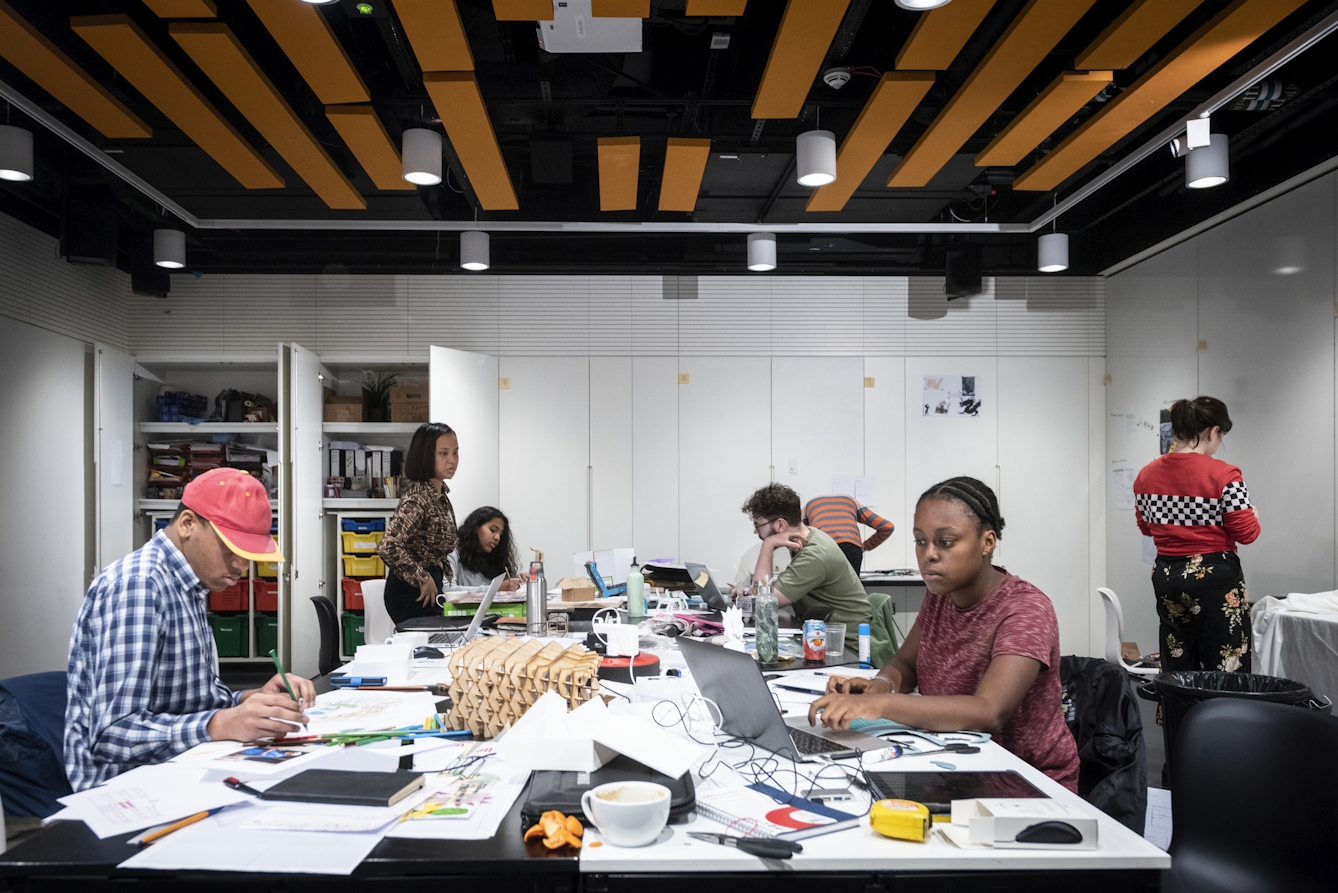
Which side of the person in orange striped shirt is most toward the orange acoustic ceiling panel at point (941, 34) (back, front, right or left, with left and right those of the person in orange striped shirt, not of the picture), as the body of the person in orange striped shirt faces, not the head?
back

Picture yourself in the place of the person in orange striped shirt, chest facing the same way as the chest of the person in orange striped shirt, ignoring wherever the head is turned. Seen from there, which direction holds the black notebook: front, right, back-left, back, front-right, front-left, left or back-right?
back

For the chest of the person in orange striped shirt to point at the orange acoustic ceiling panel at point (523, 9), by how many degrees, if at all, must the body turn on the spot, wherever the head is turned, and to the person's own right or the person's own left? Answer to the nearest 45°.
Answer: approximately 180°

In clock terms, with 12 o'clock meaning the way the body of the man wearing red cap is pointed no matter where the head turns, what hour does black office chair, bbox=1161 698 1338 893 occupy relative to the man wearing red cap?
The black office chair is roughly at 1 o'clock from the man wearing red cap.

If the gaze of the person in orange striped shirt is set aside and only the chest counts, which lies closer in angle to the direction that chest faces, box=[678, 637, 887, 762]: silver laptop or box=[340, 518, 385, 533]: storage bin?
the storage bin

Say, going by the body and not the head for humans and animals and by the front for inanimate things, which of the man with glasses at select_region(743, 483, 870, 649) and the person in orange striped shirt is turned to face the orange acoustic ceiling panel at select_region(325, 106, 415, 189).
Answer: the man with glasses

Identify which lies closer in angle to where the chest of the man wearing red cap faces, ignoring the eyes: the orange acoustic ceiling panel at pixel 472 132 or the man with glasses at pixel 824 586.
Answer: the man with glasses

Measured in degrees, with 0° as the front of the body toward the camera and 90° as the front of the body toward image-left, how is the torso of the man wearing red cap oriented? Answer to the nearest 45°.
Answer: approximately 270°

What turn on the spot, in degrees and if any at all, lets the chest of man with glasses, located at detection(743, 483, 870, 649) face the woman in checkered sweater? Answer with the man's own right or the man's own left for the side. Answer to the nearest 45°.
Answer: approximately 180°

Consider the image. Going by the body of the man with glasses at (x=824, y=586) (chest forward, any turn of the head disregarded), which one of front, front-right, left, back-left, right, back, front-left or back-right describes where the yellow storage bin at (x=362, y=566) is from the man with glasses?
front-right

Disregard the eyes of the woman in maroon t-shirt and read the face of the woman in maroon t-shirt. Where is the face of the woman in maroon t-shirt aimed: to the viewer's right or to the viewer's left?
to the viewer's left

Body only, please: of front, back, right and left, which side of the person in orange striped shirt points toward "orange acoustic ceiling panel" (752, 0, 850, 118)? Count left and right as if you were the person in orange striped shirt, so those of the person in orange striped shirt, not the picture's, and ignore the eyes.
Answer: back

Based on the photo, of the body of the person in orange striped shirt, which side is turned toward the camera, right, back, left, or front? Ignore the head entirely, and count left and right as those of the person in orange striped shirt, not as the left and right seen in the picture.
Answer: back
